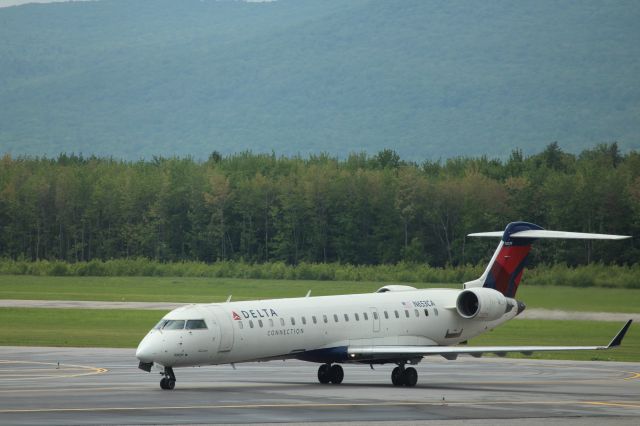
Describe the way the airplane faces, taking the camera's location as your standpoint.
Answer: facing the viewer and to the left of the viewer
